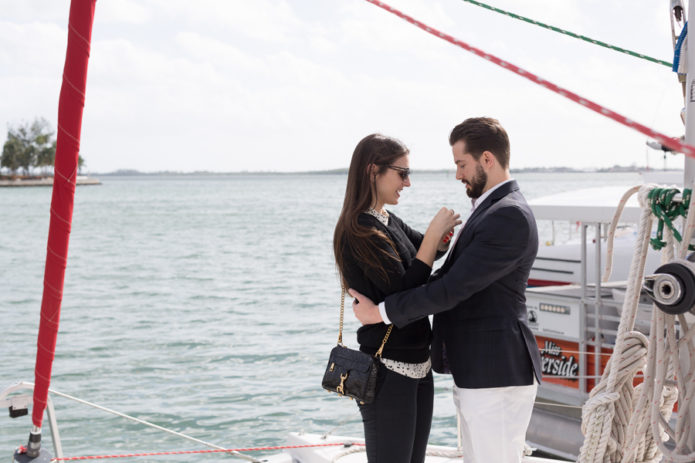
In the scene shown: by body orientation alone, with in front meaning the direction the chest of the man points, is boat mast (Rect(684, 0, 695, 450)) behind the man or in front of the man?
behind

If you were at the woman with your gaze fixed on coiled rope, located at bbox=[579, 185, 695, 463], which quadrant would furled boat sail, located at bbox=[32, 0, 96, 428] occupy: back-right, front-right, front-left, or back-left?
back-right

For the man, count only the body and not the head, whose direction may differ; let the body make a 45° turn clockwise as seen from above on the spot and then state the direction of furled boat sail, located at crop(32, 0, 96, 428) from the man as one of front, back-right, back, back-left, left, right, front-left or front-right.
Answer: front-left

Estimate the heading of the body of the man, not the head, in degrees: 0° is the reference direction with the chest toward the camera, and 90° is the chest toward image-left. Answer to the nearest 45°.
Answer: approximately 90°

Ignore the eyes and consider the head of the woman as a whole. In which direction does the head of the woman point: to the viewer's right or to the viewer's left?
to the viewer's right

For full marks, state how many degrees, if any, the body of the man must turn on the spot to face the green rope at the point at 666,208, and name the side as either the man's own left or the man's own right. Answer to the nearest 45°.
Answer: approximately 135° to the man's own left
